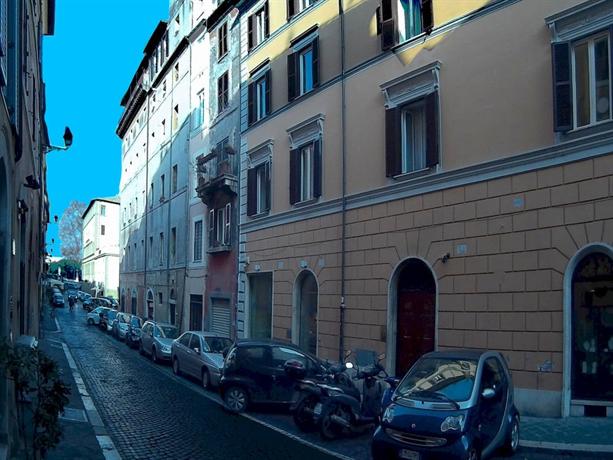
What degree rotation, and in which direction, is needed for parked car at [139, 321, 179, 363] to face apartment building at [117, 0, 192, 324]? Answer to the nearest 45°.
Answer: approximately 135° to its left

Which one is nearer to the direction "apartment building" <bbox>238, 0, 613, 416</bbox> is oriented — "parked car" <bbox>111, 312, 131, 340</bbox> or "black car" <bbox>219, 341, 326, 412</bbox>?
the black car

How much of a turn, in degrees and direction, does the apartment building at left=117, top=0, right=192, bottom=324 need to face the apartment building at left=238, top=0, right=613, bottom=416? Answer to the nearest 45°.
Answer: approximately 90° to its left

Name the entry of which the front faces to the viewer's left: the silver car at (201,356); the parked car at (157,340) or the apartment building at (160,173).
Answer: the apartment building

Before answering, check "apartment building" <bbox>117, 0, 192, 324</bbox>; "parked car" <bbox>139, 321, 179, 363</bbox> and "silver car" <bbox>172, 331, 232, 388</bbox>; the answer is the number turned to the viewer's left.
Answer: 1

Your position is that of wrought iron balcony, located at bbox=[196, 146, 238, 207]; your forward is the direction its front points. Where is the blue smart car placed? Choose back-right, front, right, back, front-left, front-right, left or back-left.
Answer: front-left

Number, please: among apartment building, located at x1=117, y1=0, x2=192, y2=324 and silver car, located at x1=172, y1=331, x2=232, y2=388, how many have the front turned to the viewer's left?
1

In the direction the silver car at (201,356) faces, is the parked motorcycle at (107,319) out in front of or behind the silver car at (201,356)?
behind

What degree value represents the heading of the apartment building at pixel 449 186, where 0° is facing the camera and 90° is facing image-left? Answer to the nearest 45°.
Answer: approximately 45°

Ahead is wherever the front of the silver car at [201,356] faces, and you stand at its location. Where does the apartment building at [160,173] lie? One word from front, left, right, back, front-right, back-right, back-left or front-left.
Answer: back-left

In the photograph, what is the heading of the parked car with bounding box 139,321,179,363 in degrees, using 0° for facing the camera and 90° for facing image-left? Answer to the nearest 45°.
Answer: approximately 315°

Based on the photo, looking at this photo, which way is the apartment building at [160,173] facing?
to the viewer's left

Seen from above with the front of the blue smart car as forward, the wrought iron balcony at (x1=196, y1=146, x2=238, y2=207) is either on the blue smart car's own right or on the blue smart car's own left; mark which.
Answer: on the blue smart car's own right
